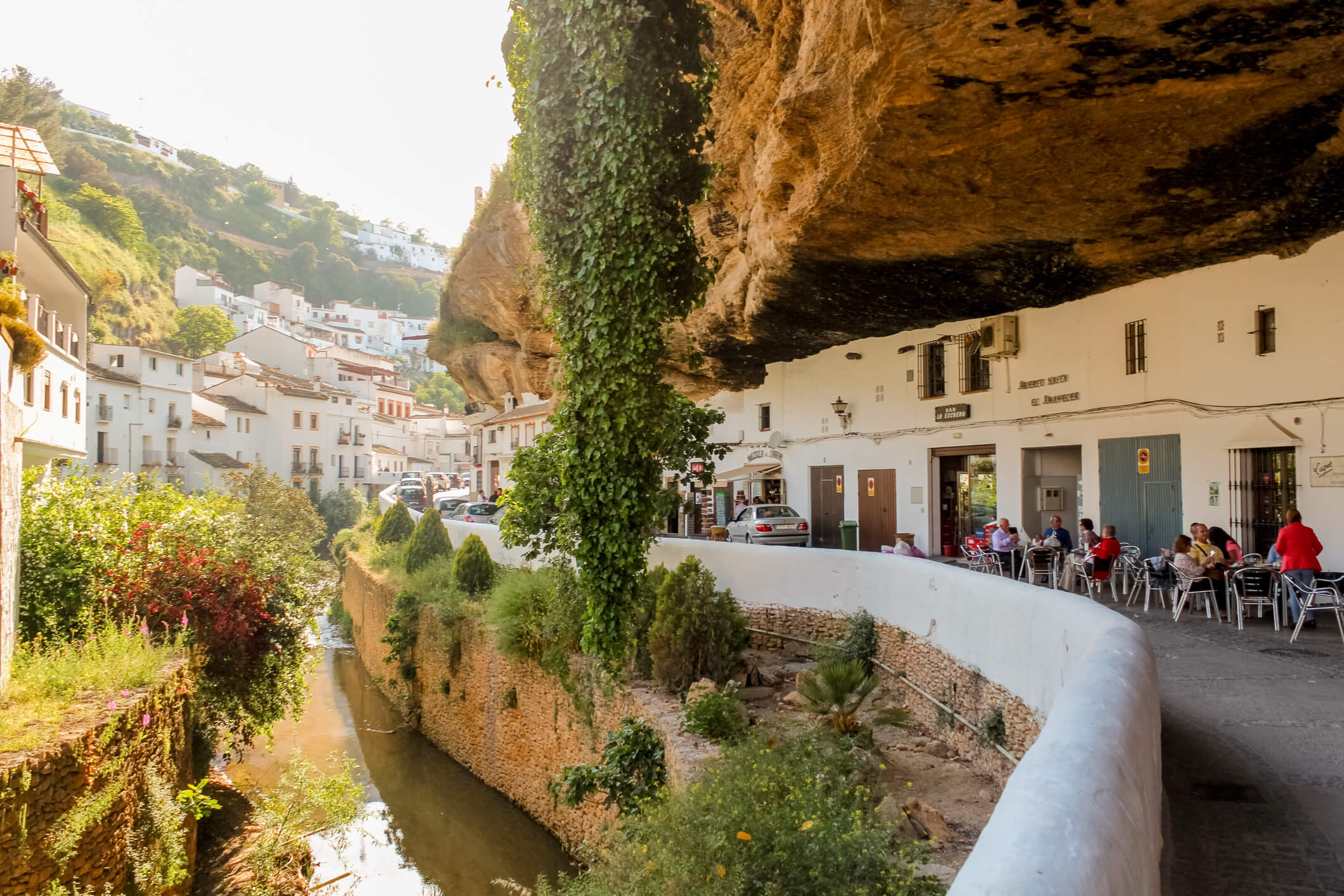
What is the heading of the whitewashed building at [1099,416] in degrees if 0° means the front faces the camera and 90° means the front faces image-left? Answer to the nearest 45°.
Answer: approximately 45°

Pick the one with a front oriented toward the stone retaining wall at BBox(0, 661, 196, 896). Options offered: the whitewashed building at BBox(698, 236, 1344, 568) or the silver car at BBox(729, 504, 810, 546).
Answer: the whitewashed building

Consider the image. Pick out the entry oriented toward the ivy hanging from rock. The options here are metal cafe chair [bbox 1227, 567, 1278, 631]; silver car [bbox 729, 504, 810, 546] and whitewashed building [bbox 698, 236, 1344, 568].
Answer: the whitewashed building

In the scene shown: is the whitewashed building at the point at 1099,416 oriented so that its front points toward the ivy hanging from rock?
yes

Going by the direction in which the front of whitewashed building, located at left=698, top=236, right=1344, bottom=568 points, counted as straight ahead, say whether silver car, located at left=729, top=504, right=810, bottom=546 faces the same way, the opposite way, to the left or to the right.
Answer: to the right

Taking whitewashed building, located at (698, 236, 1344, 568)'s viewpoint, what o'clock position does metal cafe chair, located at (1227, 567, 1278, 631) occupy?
The metal cafe chair is roughly at 10 o'clock from the whitewashed building.

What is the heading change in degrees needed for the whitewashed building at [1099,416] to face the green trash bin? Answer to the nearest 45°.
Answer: approximately 90° to its right
